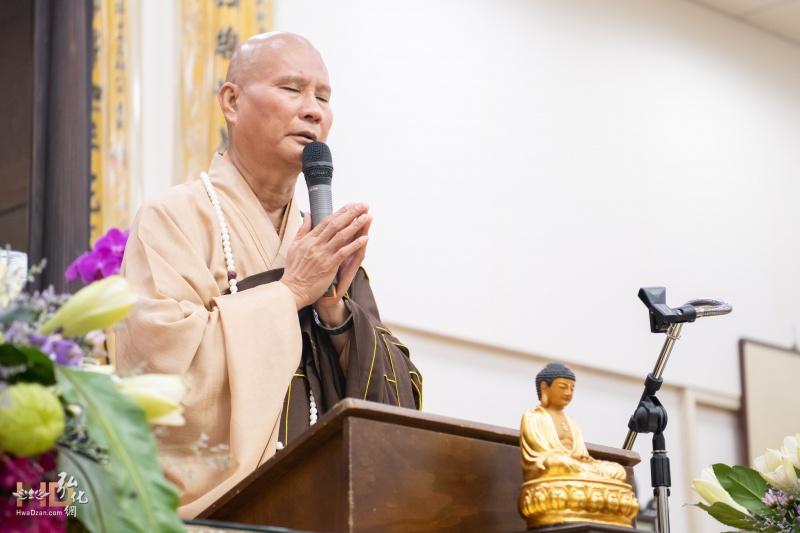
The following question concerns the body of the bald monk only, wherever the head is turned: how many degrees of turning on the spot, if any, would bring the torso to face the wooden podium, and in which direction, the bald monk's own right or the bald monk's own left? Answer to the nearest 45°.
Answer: approximately 45° to the bald monk's own right

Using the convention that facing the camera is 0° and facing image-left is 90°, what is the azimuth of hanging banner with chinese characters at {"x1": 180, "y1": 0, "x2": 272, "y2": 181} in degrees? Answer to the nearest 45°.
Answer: approximately 0°

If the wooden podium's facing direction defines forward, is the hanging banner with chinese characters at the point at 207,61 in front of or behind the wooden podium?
behind

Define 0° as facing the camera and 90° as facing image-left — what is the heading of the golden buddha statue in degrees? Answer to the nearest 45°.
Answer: approximately 315°

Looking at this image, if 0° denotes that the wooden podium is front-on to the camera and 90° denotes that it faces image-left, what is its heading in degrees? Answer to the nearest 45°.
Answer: approximately 315°

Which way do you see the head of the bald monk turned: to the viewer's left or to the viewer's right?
to the viewer's right

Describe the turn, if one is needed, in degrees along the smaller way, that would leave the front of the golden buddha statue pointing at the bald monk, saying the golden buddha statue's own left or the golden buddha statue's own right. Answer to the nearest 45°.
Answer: approximately 180°
